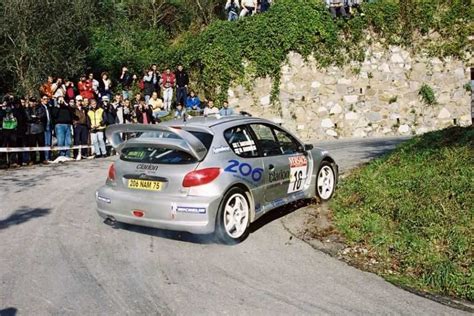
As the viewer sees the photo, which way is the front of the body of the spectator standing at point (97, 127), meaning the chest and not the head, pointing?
toward the camera

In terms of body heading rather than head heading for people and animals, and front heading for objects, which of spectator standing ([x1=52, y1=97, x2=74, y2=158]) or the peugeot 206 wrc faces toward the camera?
the spectator standing

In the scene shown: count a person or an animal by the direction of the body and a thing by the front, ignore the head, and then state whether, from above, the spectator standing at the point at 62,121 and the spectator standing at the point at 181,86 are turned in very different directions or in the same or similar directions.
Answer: same or similar directions

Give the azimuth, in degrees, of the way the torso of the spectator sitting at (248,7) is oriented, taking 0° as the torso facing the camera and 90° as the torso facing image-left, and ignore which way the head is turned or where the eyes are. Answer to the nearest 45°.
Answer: approximately 0°

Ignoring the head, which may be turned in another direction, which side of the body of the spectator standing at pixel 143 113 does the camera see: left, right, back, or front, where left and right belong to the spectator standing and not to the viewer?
front

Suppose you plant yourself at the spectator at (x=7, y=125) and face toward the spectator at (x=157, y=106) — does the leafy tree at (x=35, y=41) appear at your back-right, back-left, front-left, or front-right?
front-left

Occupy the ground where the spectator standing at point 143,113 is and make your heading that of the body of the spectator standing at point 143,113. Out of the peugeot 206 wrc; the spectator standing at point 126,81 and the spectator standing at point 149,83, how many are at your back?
2

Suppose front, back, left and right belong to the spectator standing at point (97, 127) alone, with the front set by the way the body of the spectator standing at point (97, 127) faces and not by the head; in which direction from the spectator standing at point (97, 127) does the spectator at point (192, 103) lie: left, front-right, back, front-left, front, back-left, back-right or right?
back-left

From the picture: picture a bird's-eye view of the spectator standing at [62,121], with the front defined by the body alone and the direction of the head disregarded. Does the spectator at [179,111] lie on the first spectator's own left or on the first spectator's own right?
on the first spectator's own left

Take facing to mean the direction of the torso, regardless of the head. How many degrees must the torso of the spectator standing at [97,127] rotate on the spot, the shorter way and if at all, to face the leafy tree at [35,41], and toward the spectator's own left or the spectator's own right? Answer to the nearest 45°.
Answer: approximately 135° to the spectator's own right

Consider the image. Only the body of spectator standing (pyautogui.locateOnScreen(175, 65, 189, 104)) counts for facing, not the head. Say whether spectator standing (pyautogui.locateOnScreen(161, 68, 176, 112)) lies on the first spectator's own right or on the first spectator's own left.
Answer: on the first spectator's own right

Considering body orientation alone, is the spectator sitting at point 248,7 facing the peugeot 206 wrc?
yes

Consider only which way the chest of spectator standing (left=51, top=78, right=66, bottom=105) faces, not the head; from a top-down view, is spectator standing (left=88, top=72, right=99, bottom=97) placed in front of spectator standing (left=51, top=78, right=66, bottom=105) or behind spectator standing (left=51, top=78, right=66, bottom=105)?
behind

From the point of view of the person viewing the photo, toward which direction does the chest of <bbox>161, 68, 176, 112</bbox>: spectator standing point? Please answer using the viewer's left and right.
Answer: facing the viewer

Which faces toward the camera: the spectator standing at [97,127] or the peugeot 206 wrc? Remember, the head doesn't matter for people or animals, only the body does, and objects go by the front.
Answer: the spectator standing
